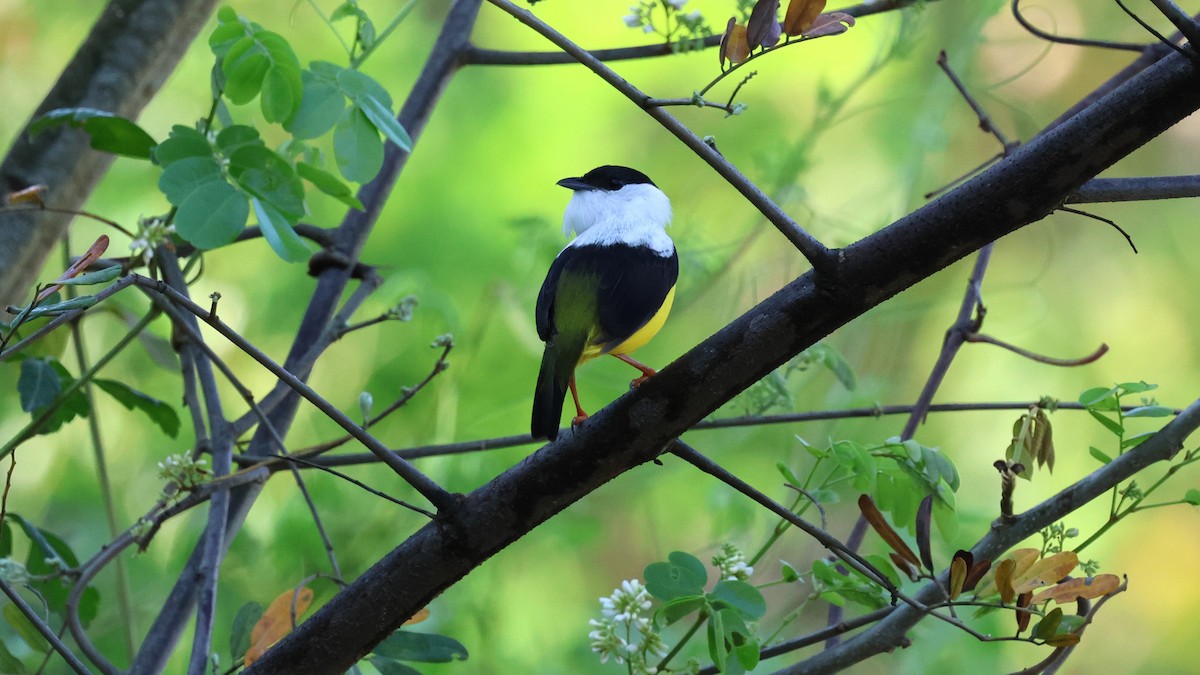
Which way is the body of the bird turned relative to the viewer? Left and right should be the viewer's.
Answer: facing away from the viewer and to the right of the viewer
